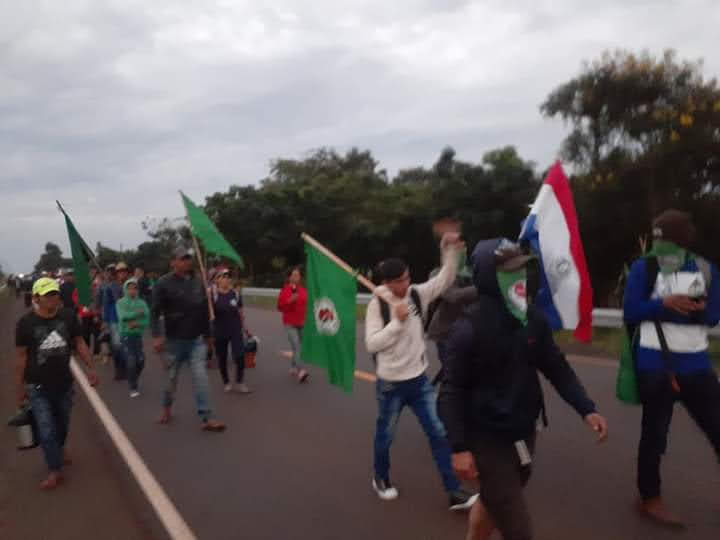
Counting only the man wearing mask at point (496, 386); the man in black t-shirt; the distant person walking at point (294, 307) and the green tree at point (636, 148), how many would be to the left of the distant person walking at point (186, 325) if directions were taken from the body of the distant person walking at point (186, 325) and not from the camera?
2

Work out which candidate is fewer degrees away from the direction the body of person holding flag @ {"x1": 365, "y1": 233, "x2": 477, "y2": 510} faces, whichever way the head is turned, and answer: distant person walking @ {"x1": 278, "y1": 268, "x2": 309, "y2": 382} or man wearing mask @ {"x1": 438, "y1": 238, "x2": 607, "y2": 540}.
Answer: the man wearing mask

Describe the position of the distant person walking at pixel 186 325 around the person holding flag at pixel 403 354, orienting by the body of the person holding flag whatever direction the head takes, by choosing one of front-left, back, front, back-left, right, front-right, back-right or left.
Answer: back

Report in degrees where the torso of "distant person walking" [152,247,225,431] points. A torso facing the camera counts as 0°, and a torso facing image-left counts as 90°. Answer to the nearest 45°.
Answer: approximately 315°

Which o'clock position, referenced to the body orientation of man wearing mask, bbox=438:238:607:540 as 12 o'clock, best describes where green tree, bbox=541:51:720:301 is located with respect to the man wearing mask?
The green tree is roughly at 8 o'clock from the man wearing mask.

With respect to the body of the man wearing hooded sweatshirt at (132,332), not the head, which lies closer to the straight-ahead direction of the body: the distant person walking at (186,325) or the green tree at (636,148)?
the distant person walking

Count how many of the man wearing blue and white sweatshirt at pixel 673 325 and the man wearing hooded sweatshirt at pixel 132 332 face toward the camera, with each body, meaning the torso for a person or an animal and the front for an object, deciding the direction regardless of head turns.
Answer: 2

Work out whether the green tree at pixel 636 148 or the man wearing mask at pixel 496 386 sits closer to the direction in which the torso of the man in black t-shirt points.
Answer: the man wearing mask

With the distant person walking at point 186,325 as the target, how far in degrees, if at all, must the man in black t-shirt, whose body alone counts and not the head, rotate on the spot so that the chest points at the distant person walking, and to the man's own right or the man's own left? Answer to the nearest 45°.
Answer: approximately 135° to the man's own left
